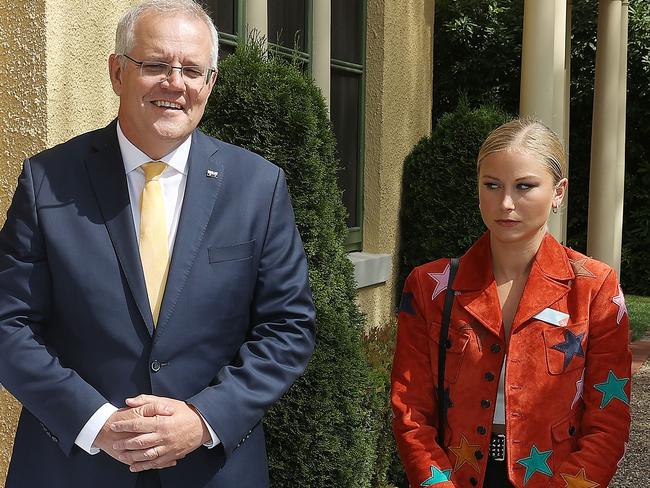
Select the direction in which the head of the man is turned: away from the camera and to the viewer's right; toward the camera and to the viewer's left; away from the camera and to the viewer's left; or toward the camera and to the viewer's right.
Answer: toward the camera and to the viewer's right

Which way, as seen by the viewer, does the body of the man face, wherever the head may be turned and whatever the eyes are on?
toward the camera

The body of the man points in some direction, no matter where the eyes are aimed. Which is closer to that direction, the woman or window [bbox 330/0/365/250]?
the woman

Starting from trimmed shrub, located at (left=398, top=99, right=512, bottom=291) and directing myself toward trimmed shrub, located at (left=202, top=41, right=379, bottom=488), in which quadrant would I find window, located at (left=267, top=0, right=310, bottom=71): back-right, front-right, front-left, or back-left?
front-right

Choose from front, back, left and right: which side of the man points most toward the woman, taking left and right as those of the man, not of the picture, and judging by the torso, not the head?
left

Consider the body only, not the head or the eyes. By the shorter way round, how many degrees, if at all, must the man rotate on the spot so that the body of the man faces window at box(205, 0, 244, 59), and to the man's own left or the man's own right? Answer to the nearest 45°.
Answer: approximately 180°

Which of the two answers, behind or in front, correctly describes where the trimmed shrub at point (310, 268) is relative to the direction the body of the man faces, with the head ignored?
behind

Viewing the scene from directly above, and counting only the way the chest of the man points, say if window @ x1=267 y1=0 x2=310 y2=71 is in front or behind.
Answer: behind

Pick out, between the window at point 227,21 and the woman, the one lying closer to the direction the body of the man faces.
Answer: the woman

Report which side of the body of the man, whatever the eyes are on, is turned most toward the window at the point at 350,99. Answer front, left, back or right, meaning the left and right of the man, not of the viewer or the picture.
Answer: back
